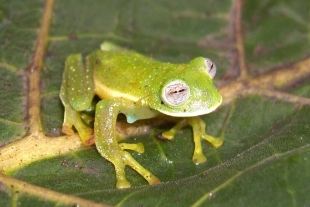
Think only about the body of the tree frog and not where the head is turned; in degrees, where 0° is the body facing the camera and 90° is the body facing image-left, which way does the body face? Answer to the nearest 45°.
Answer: approximately 315°
